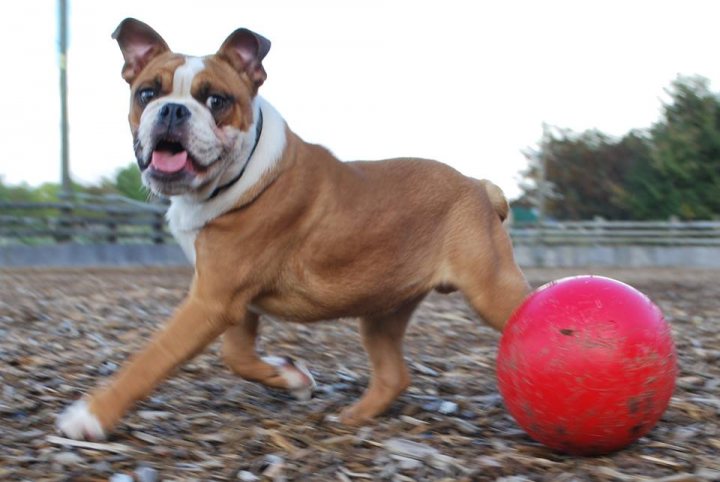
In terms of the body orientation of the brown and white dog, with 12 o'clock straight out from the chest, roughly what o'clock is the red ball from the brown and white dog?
The red ball is roughly at 7 o'clock from the brown and white dog.

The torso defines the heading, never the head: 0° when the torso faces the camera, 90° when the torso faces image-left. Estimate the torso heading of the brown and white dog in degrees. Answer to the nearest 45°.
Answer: approximately 90°

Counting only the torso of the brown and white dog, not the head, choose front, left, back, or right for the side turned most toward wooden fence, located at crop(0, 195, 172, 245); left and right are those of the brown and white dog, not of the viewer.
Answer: right

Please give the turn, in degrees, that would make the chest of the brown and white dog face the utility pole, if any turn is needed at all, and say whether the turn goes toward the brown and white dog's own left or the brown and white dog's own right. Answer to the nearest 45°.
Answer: approximately 90° to the brown and white dog's own right

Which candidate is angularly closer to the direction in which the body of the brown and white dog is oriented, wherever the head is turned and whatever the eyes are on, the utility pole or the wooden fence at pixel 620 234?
the utility pole

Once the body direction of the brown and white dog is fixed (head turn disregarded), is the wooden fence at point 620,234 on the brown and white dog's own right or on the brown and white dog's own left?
on the brown and white dog's own right

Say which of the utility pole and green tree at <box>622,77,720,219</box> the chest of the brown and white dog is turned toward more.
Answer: the utility pole

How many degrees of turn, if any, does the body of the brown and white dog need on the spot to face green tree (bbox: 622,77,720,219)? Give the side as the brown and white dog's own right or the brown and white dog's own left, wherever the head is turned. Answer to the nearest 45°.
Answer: approximately 135° to the brown and white dog's own right
